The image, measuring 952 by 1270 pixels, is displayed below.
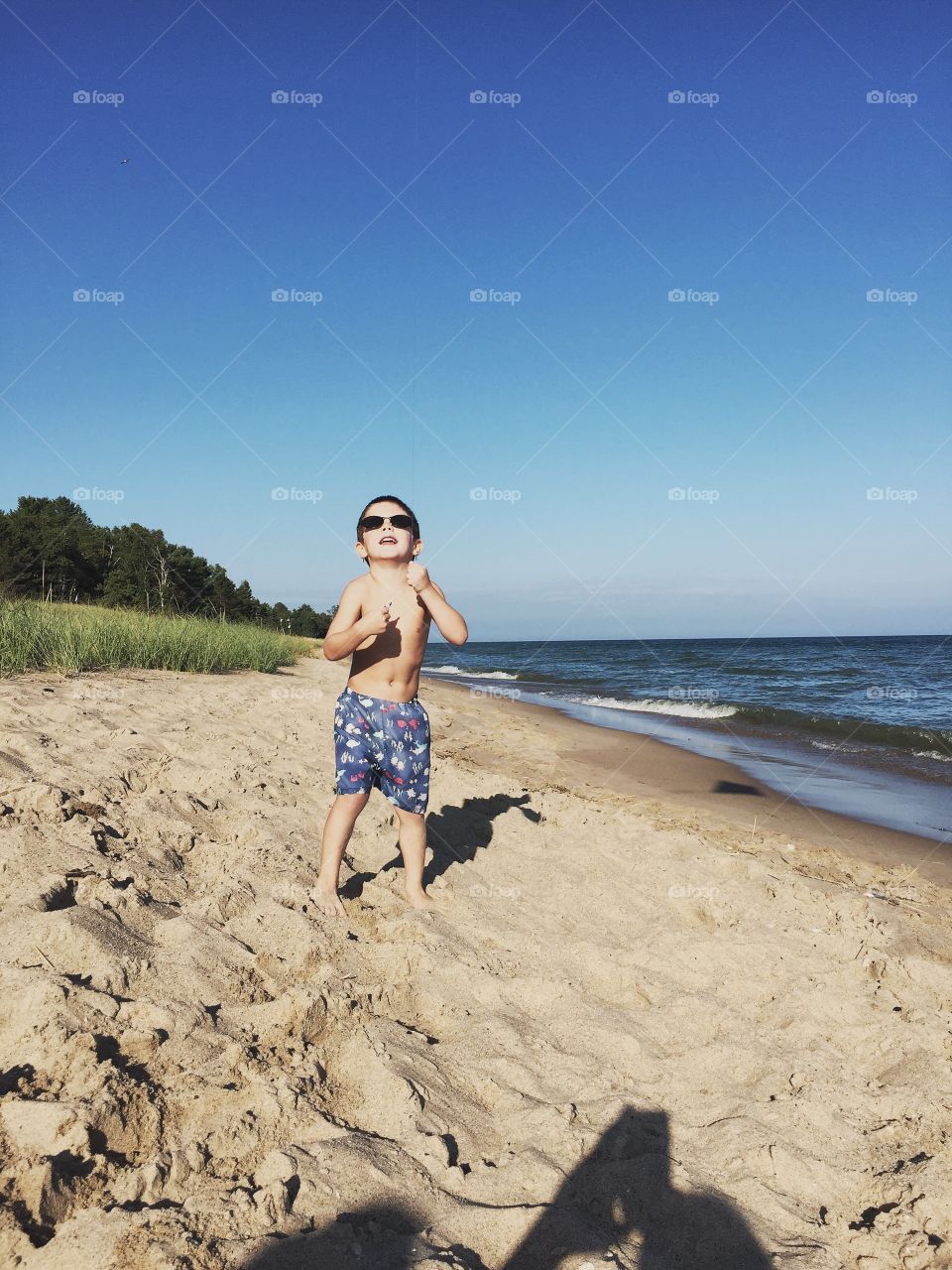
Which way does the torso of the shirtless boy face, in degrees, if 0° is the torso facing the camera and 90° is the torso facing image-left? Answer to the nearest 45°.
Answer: approximately 0°
